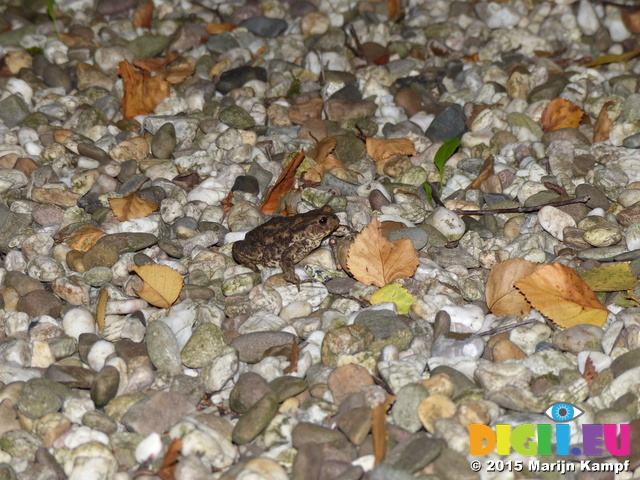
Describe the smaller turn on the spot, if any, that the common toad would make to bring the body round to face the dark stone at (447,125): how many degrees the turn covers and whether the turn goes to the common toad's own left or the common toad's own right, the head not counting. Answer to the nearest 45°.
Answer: approximately 45° to the common toad's own left

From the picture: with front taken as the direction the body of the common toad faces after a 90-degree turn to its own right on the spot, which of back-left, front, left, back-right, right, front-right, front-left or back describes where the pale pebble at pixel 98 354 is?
front-right

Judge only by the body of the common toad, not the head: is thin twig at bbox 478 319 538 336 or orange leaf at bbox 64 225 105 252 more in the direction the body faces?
the thin twig

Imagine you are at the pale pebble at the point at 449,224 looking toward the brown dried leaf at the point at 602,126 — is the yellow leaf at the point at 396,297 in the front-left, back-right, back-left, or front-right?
back-right

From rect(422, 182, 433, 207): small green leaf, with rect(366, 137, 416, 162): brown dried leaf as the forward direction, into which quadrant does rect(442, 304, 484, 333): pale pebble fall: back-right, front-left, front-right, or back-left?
back-left

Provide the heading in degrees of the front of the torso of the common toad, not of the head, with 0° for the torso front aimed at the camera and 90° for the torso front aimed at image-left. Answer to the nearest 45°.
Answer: approximately 270°

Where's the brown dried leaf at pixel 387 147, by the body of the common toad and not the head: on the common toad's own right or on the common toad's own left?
on the common toad's own left

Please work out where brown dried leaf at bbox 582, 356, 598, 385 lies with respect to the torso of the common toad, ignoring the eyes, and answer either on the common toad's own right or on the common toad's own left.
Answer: on the common toad's own right

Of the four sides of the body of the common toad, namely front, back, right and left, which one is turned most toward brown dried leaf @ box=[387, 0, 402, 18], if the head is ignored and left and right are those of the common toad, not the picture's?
left
